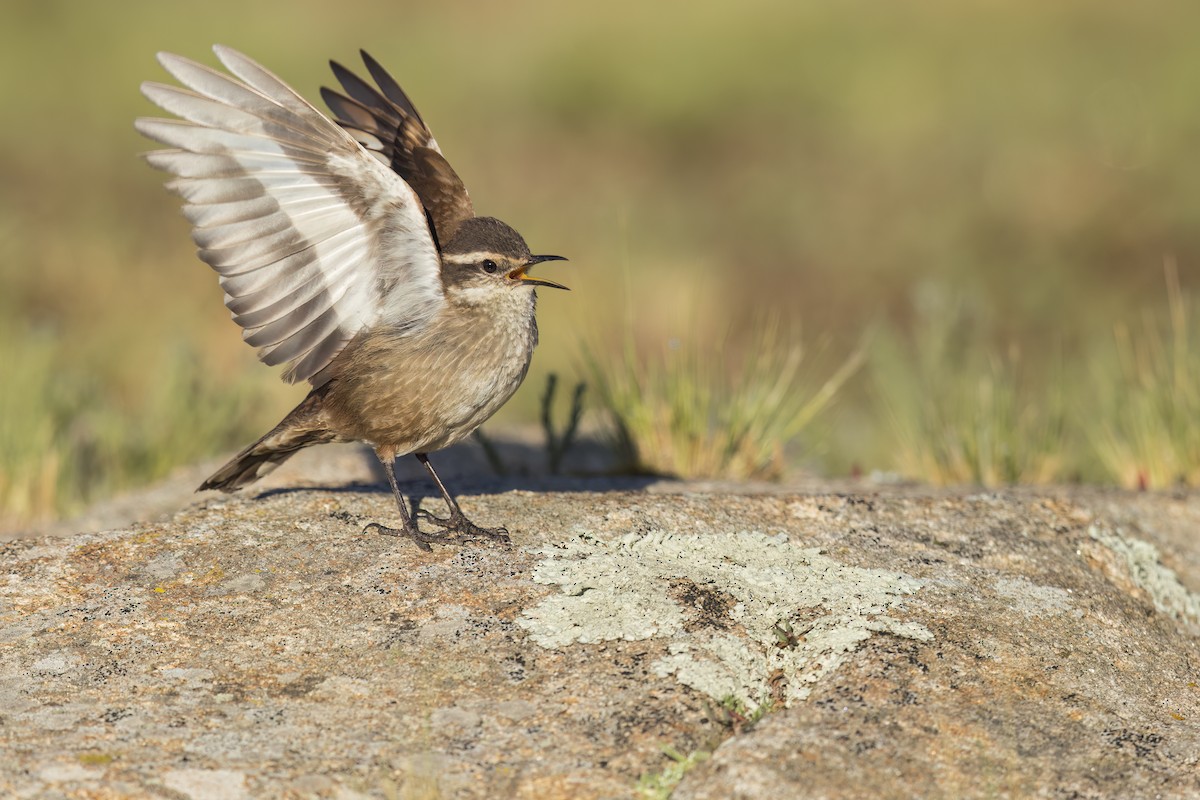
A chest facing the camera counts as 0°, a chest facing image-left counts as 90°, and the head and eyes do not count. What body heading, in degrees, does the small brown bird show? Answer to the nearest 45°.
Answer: approximately 270°
